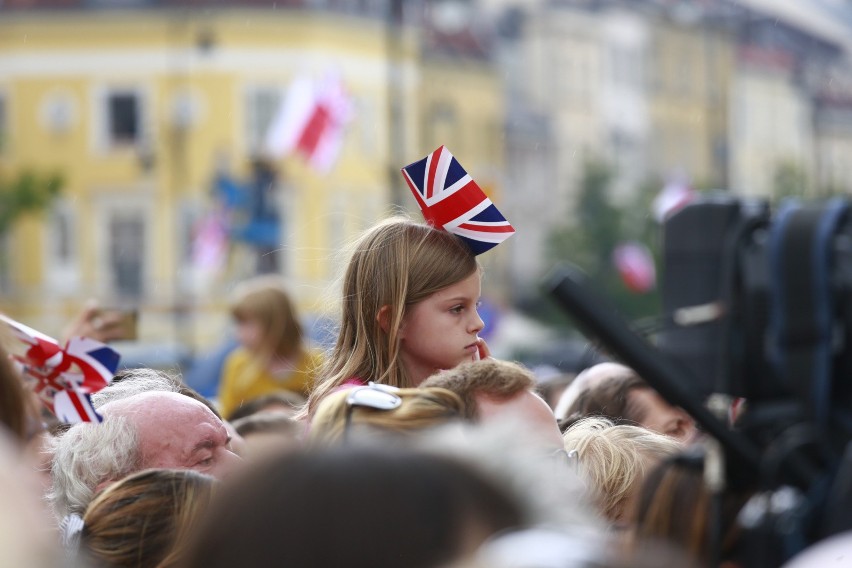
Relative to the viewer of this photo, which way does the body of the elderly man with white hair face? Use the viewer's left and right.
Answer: facing to the right of the viewer

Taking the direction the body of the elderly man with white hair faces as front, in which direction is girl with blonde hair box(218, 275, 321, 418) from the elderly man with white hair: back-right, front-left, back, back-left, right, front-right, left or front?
left

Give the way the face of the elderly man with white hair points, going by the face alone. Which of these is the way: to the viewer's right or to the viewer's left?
to the viewer's right

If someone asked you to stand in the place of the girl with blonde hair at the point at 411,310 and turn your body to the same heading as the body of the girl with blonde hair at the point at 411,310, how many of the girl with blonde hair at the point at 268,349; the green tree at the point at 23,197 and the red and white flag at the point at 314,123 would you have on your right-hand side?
0

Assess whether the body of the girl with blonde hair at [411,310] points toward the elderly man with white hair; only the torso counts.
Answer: no

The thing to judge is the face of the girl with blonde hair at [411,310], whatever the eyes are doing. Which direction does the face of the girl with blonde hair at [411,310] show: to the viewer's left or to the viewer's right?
to the viewer's right

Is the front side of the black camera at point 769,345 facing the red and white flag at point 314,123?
no

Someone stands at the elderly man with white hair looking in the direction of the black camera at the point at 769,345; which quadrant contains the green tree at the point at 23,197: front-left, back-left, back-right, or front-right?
back-left

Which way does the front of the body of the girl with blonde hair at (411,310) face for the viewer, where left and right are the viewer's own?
facing to the right of the viewer

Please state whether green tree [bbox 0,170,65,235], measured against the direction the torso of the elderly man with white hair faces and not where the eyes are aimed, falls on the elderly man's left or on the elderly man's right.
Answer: on the elderly man's left
